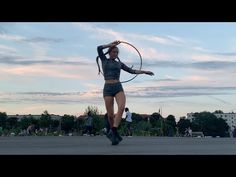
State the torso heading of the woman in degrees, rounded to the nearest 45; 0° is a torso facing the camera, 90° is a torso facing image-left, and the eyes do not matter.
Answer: approximately 0°

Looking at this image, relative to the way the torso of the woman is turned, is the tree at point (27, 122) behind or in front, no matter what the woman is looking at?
behind

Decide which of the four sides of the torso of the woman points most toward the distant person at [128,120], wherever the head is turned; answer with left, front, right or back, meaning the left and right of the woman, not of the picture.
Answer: back

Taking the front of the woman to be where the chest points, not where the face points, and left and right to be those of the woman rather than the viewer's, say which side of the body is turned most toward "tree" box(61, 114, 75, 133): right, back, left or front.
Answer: back

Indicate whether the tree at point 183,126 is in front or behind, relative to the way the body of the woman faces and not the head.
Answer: behind

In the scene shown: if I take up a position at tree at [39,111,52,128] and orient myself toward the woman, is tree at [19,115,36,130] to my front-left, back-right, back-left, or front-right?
back-right

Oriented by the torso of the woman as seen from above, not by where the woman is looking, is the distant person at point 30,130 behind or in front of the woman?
behind

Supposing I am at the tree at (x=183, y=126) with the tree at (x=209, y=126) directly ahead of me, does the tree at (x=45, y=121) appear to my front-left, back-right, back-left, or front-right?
back-left
